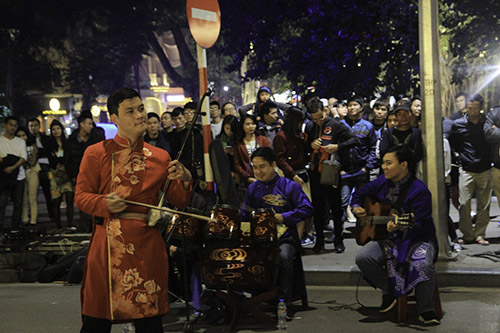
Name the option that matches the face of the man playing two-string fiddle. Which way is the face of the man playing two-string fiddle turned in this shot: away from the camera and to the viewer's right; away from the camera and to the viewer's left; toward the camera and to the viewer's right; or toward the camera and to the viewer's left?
toward the camera and to the viewer's right

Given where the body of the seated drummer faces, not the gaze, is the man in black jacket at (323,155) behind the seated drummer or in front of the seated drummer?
behind

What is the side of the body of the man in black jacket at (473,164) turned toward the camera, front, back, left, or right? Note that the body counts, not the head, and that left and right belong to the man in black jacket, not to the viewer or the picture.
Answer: front

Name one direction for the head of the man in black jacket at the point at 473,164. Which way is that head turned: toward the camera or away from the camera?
toward the camera

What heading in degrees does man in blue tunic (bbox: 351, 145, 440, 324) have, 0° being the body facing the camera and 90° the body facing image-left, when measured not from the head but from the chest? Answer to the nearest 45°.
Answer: approximately 45°

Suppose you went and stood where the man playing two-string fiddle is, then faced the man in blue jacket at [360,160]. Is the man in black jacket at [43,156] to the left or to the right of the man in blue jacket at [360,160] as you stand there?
left

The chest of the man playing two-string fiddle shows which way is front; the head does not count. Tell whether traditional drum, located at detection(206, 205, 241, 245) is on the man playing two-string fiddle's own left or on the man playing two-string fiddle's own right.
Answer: on the man playing two-string fiddle's own left

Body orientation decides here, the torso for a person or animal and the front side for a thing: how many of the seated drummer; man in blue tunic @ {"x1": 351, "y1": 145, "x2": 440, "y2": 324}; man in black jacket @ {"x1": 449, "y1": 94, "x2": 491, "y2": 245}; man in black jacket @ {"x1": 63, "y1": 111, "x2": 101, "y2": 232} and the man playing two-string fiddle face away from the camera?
0

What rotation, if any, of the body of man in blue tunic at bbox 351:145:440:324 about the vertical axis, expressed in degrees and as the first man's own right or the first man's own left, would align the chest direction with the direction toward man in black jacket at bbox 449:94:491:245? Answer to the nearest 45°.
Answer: approximately 135° to the first man's own right

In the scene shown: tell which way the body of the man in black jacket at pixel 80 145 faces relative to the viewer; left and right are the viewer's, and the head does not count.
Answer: facing the viewer and to the right of the viewer

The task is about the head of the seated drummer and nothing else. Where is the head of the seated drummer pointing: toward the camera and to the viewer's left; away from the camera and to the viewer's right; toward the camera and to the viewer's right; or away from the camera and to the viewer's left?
toward the camera and to the viewer's left

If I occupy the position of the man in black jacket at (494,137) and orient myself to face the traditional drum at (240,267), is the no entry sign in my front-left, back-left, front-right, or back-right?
front-right

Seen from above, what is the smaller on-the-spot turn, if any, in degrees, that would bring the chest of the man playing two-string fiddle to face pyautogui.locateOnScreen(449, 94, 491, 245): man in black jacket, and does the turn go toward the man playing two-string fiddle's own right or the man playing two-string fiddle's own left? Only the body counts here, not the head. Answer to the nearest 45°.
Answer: approximately 90° to the man playing two-string fiddle's own left
